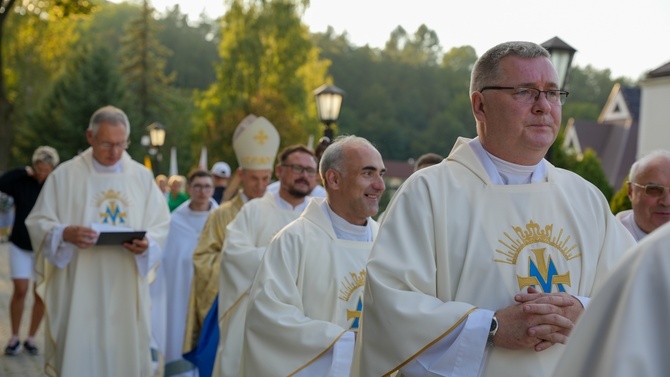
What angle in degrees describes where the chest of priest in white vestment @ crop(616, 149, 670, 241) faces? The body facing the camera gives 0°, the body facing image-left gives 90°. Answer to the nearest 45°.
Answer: approximately 315°

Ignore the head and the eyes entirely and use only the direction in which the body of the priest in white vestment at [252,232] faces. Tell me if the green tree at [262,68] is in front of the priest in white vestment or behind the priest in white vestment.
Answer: behind

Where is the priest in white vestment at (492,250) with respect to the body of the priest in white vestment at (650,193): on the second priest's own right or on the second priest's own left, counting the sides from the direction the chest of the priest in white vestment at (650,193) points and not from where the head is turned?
on the second priest's own right

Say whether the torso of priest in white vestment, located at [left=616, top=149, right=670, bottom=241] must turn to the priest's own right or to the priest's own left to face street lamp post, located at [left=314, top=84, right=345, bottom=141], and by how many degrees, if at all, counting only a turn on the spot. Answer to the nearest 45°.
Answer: approximately 180°

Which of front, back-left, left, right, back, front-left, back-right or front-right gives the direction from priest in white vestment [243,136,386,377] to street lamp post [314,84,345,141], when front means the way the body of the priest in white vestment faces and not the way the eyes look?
back-left

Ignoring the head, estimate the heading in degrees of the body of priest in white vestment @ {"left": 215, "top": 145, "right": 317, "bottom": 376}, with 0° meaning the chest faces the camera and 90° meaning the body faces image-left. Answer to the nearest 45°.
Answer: approximately 315°
